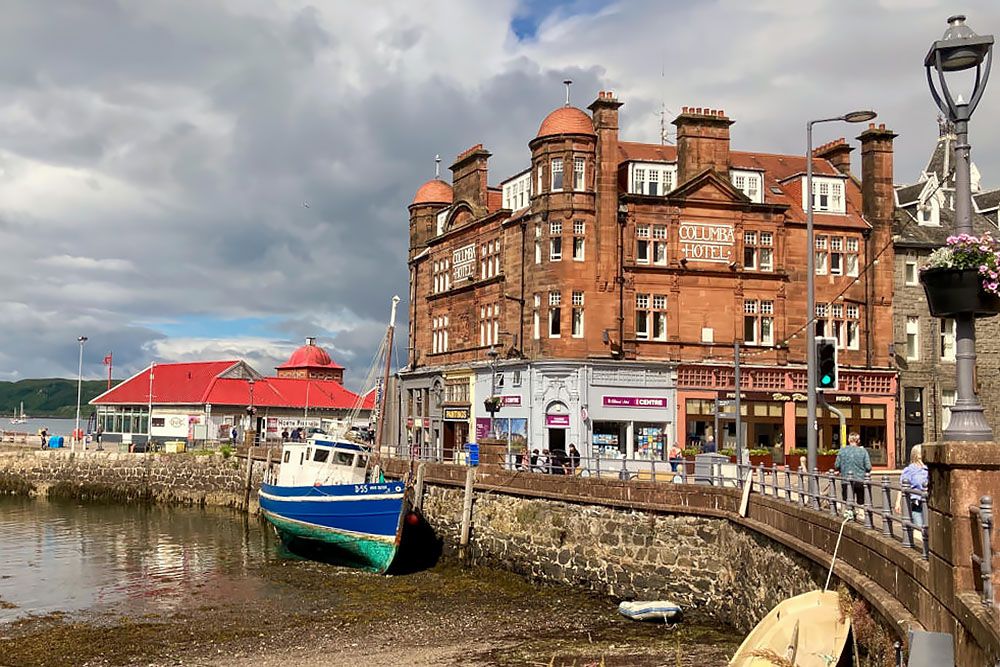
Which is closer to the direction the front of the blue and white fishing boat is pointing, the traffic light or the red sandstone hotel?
the traffic light

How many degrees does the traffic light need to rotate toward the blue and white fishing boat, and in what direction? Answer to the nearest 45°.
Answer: approximately 135° to its right

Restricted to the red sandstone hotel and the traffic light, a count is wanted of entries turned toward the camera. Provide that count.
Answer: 2

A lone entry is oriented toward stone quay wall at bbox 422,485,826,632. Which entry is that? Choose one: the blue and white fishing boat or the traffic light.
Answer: the blue and white fishing boat

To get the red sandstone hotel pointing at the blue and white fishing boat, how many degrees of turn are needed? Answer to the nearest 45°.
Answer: approximately 45° to its right

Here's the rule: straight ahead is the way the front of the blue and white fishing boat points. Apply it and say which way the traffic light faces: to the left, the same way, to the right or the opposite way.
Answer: to the right

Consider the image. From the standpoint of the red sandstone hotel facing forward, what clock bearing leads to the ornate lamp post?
The ornate lamp post is roughly at 12 o'clock from the red sandstone hotel.

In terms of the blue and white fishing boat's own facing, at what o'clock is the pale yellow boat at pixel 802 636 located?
The pale yellow boat is roughly at 1 o'clock from the blue and white fishing boat.

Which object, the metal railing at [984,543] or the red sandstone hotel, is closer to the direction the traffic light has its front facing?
the metal railing

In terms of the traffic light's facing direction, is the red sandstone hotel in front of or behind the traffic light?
behind
